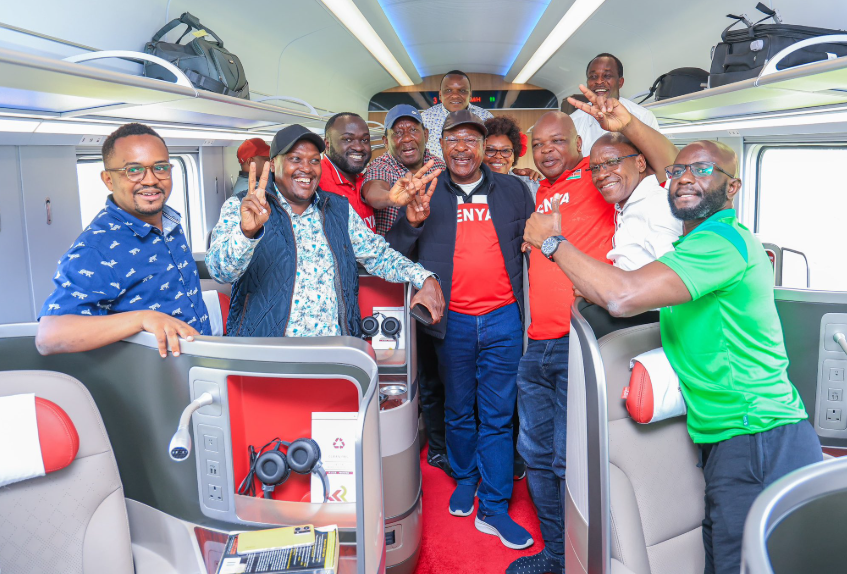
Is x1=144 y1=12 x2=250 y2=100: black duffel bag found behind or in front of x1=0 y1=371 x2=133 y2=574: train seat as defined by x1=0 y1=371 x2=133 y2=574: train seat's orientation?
behind

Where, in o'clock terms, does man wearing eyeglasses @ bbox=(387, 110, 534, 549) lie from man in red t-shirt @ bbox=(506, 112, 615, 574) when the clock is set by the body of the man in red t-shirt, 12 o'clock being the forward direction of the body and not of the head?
The man wearing eyeglasses is roughly at 3 o'clock from the man in red t-shirt.

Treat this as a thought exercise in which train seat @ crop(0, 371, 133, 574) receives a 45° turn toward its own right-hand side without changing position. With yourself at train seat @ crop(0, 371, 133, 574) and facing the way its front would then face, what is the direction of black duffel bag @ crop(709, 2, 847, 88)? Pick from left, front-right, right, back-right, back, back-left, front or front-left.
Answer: back-left

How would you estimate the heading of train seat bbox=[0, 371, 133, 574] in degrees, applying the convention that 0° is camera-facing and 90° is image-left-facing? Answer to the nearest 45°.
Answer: approximately 0°

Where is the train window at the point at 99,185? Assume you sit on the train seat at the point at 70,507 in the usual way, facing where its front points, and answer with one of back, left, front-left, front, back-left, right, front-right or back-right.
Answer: back

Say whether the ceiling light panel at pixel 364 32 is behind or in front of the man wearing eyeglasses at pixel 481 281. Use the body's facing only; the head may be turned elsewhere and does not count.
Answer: behind

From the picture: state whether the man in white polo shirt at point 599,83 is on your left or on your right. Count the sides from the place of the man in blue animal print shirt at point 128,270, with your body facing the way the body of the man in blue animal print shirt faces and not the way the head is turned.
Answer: on your left

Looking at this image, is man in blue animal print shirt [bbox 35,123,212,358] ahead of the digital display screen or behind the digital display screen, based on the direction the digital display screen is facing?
ahead

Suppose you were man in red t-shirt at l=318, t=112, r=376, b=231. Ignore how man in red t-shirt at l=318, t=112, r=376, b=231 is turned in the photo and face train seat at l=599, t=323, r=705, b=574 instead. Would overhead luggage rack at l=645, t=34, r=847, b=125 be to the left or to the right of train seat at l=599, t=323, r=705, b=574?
left

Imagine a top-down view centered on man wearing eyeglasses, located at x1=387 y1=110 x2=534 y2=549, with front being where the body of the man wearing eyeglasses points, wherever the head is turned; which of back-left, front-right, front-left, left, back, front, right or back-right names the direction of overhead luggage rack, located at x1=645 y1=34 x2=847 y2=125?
left

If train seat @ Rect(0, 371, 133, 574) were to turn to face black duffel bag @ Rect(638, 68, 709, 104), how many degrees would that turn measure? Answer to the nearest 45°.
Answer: approximately 90° to its left
